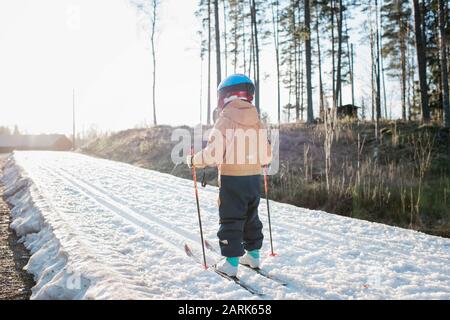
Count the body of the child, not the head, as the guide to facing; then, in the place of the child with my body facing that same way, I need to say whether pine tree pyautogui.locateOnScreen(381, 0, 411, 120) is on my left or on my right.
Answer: on my right

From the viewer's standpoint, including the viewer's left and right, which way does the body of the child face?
facing away from the viewer and to the left of the viewer
